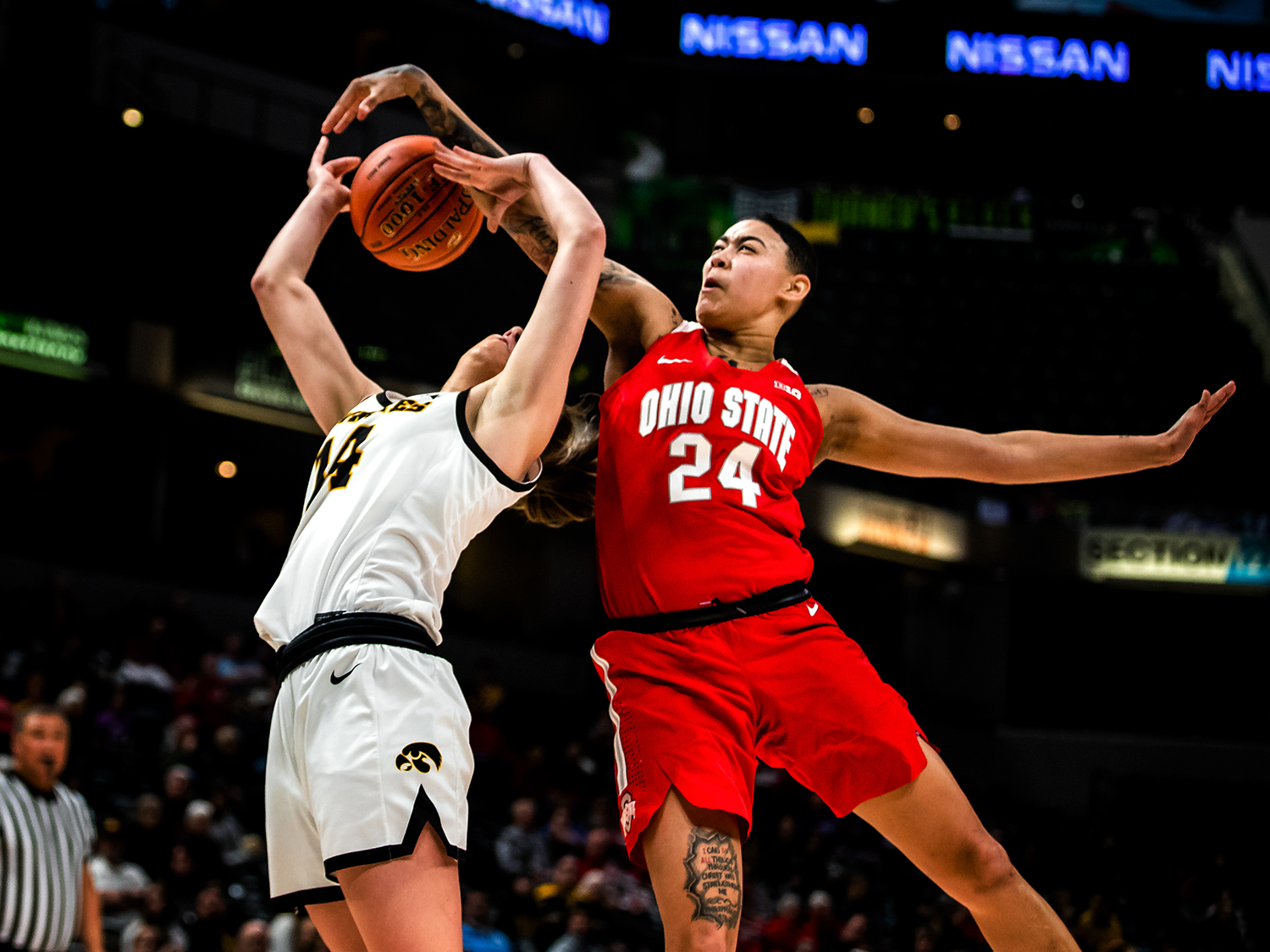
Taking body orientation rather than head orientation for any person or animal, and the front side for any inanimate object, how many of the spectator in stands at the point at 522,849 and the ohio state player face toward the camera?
2

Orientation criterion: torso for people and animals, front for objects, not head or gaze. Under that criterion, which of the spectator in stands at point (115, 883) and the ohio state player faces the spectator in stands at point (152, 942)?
the spectator in stands at point (115, 883)

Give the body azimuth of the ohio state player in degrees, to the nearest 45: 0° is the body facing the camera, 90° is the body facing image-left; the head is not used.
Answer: approximately 0°

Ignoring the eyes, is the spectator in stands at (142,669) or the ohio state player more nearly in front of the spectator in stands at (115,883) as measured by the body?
the ohio state player

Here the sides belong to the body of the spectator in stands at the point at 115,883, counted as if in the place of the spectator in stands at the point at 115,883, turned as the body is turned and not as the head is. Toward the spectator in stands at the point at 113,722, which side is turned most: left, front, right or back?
back
